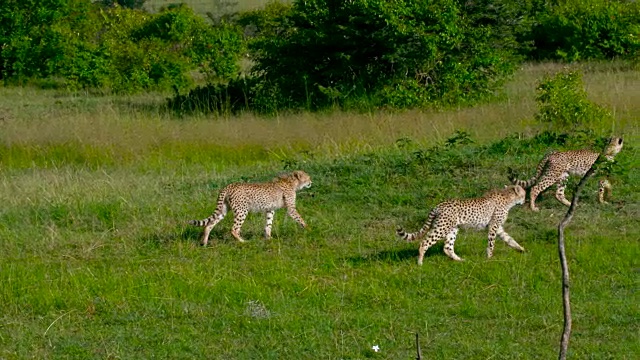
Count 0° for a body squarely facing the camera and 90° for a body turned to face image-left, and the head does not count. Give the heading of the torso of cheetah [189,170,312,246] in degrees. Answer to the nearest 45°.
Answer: approximately 270°

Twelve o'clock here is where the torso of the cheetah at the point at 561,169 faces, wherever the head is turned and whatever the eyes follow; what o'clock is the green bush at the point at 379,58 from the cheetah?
The green bush is roughly at 8 o'clock from the cheetah.

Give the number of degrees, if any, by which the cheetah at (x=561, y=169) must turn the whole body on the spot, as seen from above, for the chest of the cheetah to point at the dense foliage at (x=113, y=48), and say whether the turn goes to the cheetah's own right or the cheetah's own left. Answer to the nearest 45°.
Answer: approximately 135° to the cheetah's own left

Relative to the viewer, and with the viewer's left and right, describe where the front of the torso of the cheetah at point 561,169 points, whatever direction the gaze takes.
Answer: facing to the right of the viewer

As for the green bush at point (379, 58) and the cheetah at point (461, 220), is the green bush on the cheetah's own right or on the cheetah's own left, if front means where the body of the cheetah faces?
on the cheetah's own left

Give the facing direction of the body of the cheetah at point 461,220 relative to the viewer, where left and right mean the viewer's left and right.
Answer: facing to the right of the viewer

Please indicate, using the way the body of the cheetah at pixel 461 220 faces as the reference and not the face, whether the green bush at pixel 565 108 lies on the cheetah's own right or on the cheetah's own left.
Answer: on the cheetah's own left

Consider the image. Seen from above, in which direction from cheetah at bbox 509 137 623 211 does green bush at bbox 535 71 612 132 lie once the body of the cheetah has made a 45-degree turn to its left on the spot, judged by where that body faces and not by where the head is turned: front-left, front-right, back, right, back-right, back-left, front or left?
front-left

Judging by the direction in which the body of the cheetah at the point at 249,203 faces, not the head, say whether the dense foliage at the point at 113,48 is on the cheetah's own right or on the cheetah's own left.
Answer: on the cheetah's own left

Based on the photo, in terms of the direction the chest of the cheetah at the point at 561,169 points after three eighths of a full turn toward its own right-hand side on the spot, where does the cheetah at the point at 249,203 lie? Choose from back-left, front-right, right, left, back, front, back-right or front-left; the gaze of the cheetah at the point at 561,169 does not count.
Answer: front

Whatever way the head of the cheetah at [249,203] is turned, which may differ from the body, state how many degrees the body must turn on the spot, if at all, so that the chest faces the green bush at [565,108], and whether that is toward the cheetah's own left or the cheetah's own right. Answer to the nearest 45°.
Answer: approximately 45° to the cheetah's own left
